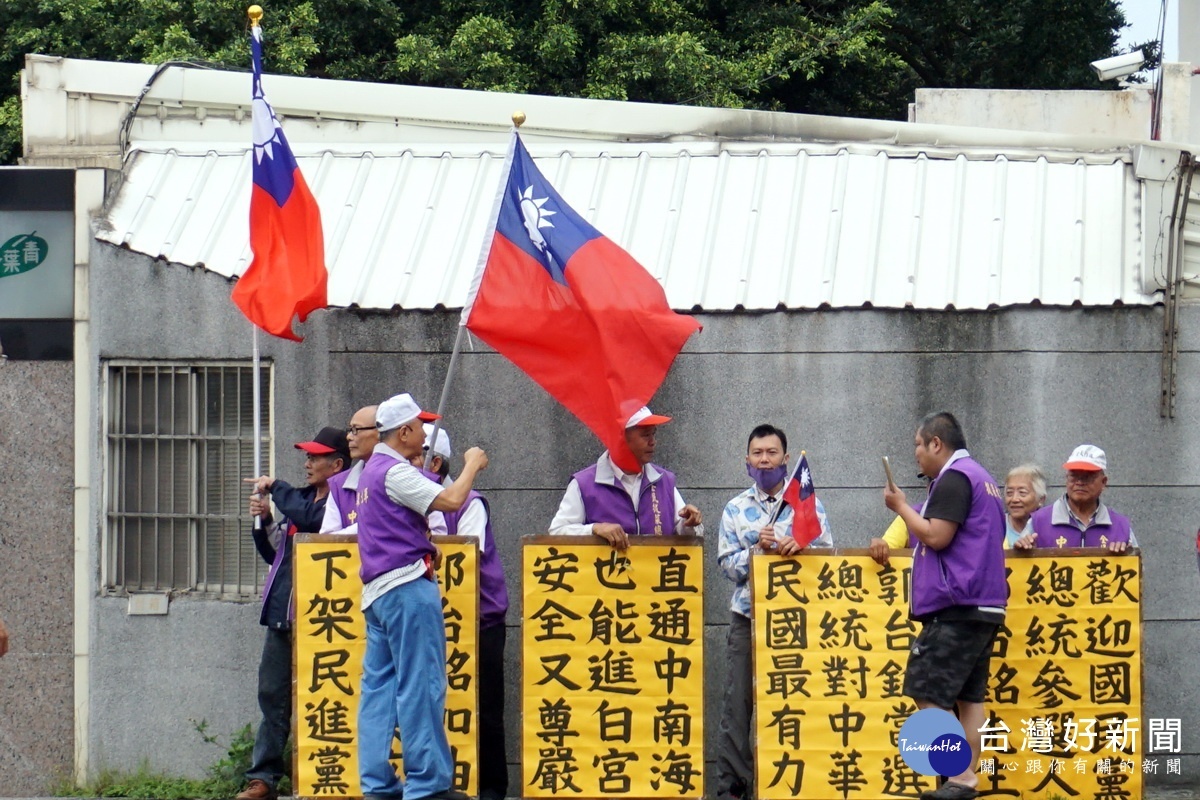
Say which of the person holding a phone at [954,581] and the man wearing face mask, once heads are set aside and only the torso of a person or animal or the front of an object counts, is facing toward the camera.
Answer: the man wearing face mask

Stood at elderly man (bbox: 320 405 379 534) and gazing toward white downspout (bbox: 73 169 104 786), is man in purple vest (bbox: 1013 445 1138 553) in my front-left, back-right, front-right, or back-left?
back-right

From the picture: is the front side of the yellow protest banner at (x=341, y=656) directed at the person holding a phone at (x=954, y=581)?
no

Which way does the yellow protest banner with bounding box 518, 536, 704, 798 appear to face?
toward the camera

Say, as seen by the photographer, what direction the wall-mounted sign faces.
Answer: facing the viewer

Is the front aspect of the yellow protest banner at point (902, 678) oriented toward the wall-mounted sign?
no

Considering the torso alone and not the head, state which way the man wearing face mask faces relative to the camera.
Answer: toward the camera

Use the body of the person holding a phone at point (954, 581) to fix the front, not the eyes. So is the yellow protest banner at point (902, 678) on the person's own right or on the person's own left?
on the person's own right

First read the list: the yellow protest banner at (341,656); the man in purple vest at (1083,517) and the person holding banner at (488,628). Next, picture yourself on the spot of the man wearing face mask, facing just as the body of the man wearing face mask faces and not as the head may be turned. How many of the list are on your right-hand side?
2

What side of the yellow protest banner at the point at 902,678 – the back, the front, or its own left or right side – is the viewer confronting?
front

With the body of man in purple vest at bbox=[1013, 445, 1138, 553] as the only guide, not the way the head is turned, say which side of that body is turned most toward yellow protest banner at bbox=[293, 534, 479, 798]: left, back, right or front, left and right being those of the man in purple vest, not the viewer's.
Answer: right

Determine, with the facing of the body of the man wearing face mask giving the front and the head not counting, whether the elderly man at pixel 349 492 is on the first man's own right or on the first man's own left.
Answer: on the first man's own right

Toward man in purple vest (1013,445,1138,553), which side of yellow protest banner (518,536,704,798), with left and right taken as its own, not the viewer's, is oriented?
left

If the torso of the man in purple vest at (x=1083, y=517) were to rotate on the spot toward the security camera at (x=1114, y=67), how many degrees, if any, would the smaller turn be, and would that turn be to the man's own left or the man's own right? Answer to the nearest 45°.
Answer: approximately 180°

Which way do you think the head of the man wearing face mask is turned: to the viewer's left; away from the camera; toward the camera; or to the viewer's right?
toward the camera

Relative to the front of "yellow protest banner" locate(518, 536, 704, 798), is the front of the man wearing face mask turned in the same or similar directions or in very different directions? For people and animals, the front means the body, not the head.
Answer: same or similar directions
